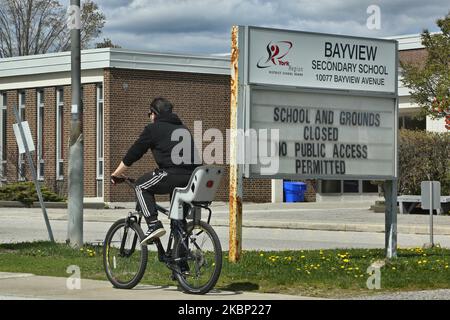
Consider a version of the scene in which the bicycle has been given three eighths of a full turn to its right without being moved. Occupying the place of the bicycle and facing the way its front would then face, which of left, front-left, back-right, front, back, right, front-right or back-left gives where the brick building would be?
left

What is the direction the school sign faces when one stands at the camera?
facing the viewer and to the right of the viewer

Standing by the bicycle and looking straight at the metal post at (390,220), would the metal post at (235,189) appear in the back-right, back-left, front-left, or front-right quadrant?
front-left

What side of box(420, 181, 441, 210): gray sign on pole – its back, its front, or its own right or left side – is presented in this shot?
back

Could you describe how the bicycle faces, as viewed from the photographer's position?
facing away from the viewer and to the left of the viewer

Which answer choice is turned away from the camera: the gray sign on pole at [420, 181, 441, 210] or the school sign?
the gray sign on pole

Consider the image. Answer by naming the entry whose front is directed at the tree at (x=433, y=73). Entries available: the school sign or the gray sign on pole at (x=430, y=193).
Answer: the gray sign on pole

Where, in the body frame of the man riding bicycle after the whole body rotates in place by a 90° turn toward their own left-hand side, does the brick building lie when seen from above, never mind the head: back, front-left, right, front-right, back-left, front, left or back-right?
back-right

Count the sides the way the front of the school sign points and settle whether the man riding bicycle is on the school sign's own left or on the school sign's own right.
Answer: on the school sign's own right

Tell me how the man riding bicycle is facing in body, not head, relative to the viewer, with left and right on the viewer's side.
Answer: facing away from the viewer and to the left of the viewer

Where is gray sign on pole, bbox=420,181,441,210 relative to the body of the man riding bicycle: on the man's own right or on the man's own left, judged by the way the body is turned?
on the man's own right
